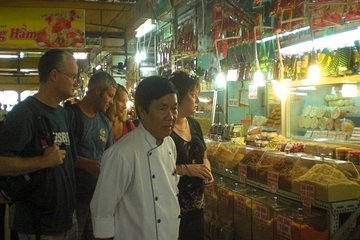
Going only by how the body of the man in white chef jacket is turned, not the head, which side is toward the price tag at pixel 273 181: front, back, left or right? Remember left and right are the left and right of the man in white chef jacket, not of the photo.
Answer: left

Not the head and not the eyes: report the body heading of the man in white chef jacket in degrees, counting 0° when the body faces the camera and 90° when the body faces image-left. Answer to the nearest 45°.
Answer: approximately 315°

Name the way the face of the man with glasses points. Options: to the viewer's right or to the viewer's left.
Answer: to the viewer's right

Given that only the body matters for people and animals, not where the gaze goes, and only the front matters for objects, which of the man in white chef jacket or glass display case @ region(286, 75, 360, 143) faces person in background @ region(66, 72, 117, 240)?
the glass display case

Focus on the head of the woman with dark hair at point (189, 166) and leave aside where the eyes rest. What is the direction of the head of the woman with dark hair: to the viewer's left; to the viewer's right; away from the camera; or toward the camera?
to the viewer's right

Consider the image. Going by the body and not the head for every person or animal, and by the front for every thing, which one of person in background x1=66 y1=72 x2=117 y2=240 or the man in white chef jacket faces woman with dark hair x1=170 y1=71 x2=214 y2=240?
the person in background

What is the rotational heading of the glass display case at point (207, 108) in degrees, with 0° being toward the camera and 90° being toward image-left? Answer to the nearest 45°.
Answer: approximately 45°

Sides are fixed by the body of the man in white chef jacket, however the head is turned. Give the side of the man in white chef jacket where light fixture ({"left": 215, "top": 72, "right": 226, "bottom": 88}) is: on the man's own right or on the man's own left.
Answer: on the man's own left
